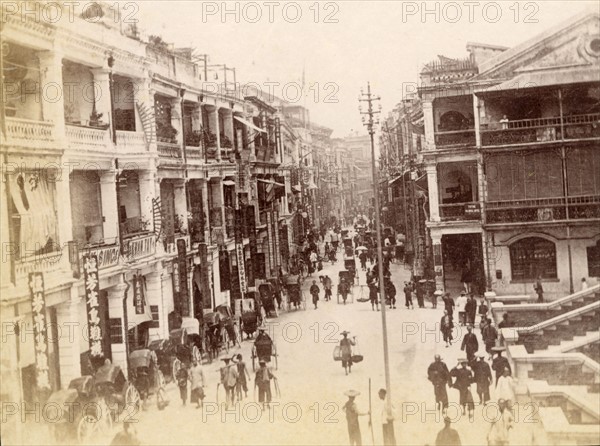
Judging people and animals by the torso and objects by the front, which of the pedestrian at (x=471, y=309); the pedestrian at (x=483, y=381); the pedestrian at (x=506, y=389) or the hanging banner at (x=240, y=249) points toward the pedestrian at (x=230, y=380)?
the hanging banner

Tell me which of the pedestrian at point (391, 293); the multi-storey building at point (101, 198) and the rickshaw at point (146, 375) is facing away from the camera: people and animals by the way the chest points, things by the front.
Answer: the pedestrian

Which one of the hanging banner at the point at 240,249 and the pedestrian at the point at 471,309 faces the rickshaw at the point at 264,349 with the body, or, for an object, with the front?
the hanging banner
